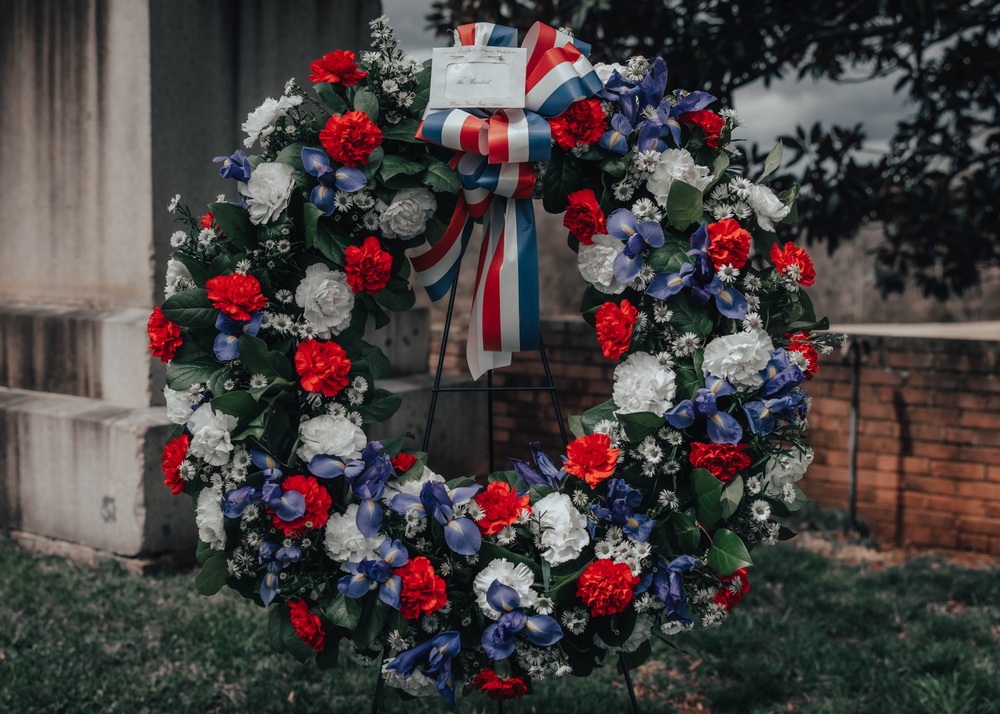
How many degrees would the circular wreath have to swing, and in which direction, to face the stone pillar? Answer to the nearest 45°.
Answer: approximately 135° to its right

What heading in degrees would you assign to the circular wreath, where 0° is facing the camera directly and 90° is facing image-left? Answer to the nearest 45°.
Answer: approximately 0°
